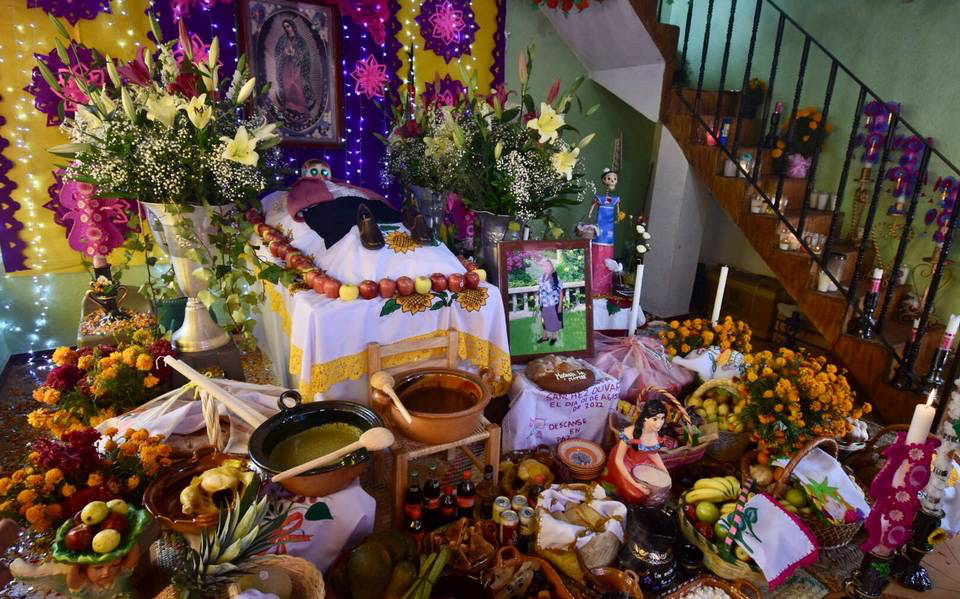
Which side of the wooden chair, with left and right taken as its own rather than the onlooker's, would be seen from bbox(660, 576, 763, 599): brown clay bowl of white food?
front

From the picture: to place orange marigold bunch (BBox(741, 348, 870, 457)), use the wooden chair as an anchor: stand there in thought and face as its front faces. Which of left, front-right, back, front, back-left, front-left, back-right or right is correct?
front-left

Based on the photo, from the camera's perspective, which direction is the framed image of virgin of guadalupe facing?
toward the camera

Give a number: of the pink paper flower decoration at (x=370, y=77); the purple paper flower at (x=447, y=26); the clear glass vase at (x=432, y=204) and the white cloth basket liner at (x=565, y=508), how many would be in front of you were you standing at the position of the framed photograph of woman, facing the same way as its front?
1

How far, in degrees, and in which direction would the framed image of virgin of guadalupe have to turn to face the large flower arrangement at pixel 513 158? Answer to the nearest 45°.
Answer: approximately 45° to its left

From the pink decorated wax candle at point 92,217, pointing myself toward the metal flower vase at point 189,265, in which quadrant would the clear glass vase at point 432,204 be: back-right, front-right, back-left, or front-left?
front-left

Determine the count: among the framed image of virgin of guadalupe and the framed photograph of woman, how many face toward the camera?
2

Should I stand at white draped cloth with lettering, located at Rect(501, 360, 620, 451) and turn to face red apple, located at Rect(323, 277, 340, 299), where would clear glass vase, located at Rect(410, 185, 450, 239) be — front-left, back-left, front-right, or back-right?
front-right

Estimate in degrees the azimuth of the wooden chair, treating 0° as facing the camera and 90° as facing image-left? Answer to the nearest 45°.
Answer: approximately 315°

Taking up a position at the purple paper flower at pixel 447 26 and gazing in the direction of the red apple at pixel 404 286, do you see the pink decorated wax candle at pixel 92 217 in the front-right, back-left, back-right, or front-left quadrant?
front-right

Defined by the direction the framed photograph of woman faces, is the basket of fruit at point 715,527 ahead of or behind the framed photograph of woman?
ahead

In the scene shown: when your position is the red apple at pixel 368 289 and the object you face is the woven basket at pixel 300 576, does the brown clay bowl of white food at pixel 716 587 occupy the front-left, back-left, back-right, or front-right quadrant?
front-left

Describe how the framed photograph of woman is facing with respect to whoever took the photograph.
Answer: facing the viewer

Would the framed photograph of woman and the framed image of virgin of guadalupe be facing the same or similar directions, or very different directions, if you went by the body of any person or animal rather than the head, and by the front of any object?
same or similar directions

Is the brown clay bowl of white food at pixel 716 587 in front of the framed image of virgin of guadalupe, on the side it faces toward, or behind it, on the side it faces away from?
in front

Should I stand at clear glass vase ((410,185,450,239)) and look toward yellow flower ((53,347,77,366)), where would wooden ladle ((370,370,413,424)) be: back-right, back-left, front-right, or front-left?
front-left

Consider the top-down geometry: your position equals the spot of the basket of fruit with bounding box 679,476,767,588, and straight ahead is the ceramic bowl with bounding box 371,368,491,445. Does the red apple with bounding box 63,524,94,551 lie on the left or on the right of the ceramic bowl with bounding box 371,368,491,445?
left

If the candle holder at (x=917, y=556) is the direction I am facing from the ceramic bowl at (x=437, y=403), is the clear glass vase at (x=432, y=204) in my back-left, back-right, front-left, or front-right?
back-left

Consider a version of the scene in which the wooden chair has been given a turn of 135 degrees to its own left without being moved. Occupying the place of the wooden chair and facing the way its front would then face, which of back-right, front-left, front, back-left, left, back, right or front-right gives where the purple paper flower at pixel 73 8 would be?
front-left
